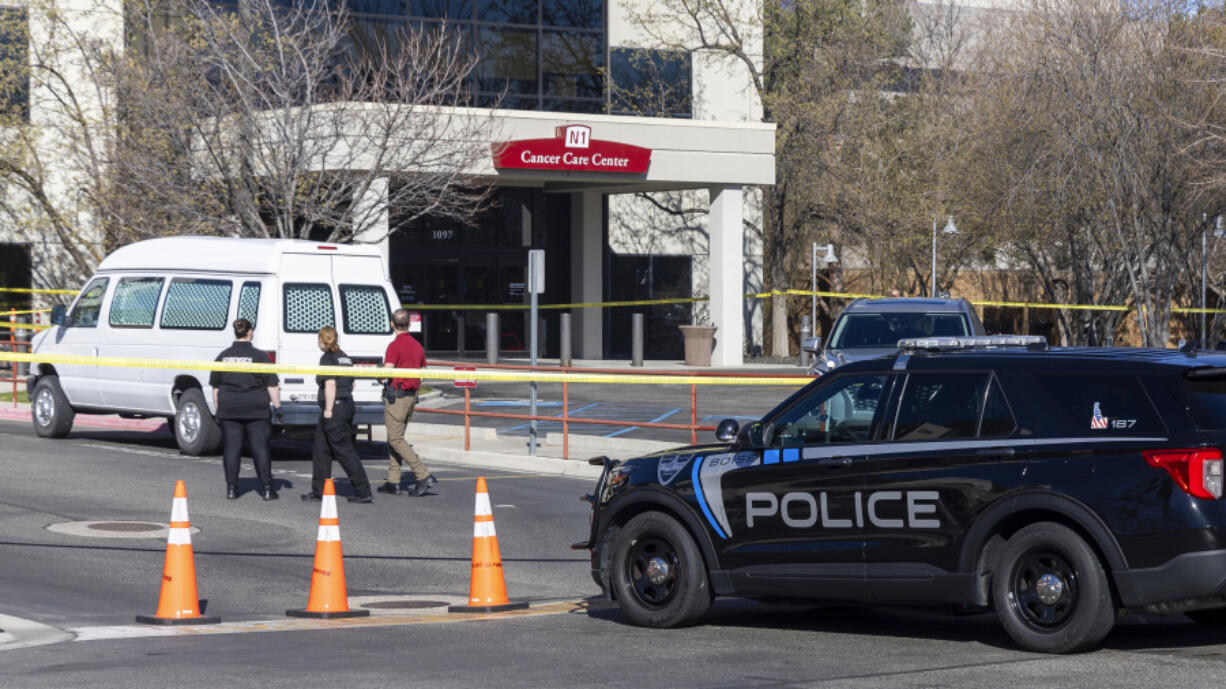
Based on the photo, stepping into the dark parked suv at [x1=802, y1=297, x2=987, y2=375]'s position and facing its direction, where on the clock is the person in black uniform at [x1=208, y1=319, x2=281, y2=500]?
The person in black uniform is roughly at 12 o'clock from the dark parked suv.

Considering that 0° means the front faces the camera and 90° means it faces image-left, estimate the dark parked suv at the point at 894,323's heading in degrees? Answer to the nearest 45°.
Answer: approximately 45°

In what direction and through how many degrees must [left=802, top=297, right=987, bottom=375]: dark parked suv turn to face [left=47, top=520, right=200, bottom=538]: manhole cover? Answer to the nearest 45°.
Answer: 0° — it already faces it

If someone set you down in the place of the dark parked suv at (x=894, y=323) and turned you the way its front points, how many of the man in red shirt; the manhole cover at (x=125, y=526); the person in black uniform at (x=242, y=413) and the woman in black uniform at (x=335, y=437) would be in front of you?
4

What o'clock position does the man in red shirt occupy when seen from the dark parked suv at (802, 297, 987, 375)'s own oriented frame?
The man in red shirt is roughly at 12 o'clock from the dark parked suv.

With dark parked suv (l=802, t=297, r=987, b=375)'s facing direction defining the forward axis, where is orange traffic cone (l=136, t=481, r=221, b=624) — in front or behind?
in front

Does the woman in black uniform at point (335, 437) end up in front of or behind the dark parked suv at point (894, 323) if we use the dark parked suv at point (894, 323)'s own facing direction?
in front

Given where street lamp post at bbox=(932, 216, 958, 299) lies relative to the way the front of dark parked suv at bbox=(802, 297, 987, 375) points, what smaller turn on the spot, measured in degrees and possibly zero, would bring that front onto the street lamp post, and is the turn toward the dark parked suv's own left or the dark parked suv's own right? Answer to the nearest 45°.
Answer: approximately 135° to the dark parked suv's own right

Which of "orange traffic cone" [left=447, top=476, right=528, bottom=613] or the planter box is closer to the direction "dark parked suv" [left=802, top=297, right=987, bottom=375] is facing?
the orange traffic cone

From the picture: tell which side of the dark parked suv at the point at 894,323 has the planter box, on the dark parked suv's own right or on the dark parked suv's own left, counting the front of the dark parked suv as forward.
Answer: on the dark parked suv's own right
